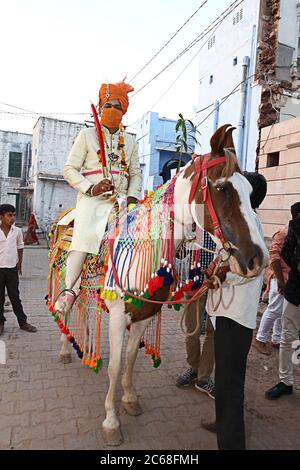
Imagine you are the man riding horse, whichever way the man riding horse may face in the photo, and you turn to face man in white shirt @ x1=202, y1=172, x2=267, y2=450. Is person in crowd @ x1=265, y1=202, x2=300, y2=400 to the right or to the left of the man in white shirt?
left

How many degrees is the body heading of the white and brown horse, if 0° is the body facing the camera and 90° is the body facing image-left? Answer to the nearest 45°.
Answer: approximately 315°

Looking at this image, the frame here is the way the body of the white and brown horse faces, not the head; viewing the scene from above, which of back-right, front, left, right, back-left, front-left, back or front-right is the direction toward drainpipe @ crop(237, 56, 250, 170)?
back-left

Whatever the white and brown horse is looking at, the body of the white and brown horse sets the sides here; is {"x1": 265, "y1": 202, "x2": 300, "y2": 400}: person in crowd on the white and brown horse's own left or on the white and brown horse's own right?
on the white and brown horse's own left

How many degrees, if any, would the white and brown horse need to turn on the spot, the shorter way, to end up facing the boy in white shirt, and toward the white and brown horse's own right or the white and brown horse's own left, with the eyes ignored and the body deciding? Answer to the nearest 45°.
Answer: approximately 180°
